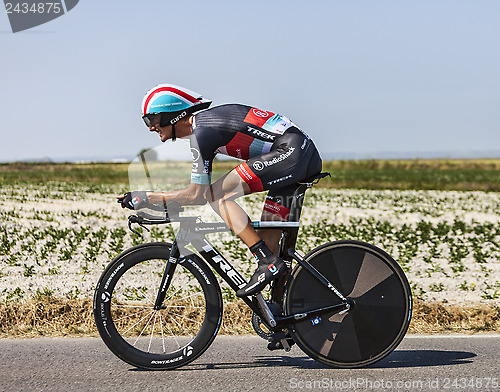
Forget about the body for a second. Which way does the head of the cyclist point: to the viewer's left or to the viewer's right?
to the viewer's left

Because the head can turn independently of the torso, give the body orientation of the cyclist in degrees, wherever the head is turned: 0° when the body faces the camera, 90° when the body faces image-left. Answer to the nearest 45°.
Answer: approximately 90°

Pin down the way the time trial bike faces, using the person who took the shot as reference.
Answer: facing to the left of the viewer
